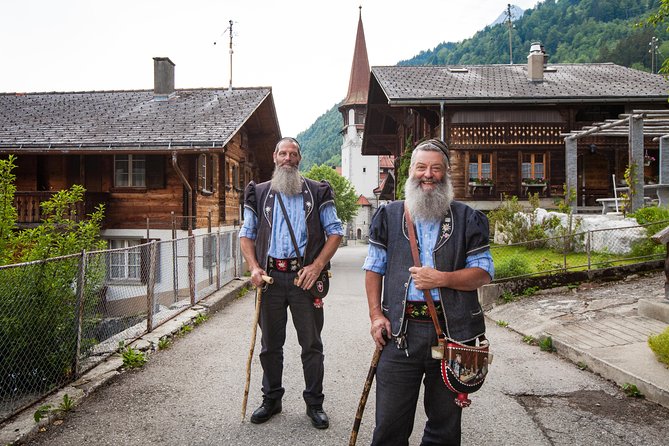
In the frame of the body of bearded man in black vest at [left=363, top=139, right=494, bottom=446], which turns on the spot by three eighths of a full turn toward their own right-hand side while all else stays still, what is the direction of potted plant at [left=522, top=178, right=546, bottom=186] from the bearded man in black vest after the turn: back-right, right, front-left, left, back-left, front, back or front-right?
front-right

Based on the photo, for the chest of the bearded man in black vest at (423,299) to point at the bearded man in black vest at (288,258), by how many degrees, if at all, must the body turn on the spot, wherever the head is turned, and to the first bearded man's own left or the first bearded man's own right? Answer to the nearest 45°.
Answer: approximately 135° to the first bearded man's own right

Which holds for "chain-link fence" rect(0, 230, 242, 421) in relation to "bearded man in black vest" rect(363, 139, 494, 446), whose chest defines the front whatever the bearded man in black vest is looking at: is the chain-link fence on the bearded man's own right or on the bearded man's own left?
on the bearded man's own right

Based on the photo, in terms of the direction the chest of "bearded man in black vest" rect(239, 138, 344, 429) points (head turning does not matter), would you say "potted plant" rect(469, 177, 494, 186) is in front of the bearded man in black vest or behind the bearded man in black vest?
behind

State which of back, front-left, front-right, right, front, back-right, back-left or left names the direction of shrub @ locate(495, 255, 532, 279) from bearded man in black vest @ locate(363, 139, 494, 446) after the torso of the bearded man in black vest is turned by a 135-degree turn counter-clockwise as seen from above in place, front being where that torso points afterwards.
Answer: front-left

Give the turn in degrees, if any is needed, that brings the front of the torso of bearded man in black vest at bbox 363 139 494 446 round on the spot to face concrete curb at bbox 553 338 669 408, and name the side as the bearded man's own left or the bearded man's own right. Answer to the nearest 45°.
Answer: approximately 135° to the bearded man's own left

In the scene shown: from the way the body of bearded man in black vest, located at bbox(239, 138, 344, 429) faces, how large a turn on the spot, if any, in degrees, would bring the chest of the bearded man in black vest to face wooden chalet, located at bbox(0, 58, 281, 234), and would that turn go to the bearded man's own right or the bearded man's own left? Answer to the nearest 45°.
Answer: approximately 180°

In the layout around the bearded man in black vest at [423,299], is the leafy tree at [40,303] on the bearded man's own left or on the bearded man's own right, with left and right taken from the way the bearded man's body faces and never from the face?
on the bearded man's own right

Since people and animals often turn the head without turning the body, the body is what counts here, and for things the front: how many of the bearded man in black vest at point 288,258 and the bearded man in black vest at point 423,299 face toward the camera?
2

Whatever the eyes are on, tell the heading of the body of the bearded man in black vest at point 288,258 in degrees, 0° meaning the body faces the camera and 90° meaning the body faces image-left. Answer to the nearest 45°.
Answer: approximately 0°
